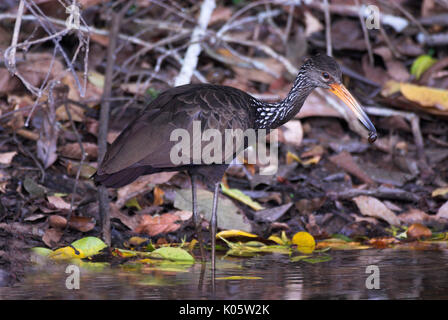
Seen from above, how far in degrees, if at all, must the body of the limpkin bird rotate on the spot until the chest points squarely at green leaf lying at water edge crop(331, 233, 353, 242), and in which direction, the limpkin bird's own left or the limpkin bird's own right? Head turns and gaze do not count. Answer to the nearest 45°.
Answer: approximately 45° to the limpkin bird's own left

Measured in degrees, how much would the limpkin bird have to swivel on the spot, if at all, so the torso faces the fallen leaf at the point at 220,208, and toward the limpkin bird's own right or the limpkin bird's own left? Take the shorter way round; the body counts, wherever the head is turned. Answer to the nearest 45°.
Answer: approximately 90° to the limpkin bird's own left

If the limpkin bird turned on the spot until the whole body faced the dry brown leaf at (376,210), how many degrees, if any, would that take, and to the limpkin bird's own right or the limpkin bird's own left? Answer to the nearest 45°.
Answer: approximately 45° to the limpkin bird's own left

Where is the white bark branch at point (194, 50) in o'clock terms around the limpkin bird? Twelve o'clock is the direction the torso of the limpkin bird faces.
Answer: The white bark branch is roughly at 9 o'clock from the limpkin bird.

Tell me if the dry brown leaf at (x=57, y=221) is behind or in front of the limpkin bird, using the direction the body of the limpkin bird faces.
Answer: behind

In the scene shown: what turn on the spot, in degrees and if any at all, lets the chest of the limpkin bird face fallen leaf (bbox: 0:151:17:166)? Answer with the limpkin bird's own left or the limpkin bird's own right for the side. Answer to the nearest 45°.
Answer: approximately 135° to the limpkin bird's own left

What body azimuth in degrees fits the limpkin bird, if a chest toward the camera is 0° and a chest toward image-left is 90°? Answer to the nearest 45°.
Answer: approximately 270°

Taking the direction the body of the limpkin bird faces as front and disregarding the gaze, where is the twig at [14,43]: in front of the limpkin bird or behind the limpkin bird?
behind

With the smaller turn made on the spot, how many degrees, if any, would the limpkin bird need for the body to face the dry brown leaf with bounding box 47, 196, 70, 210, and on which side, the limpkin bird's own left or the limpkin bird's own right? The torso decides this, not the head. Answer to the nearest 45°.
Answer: approximately 135° to the limpkin bird's own left

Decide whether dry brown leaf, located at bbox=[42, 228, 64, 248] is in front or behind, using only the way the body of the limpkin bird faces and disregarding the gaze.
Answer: behind

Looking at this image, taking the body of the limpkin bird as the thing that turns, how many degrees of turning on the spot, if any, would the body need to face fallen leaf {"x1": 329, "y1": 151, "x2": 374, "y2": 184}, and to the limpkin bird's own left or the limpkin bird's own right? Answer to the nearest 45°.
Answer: approximately 45° to the limpkin bird's own left
